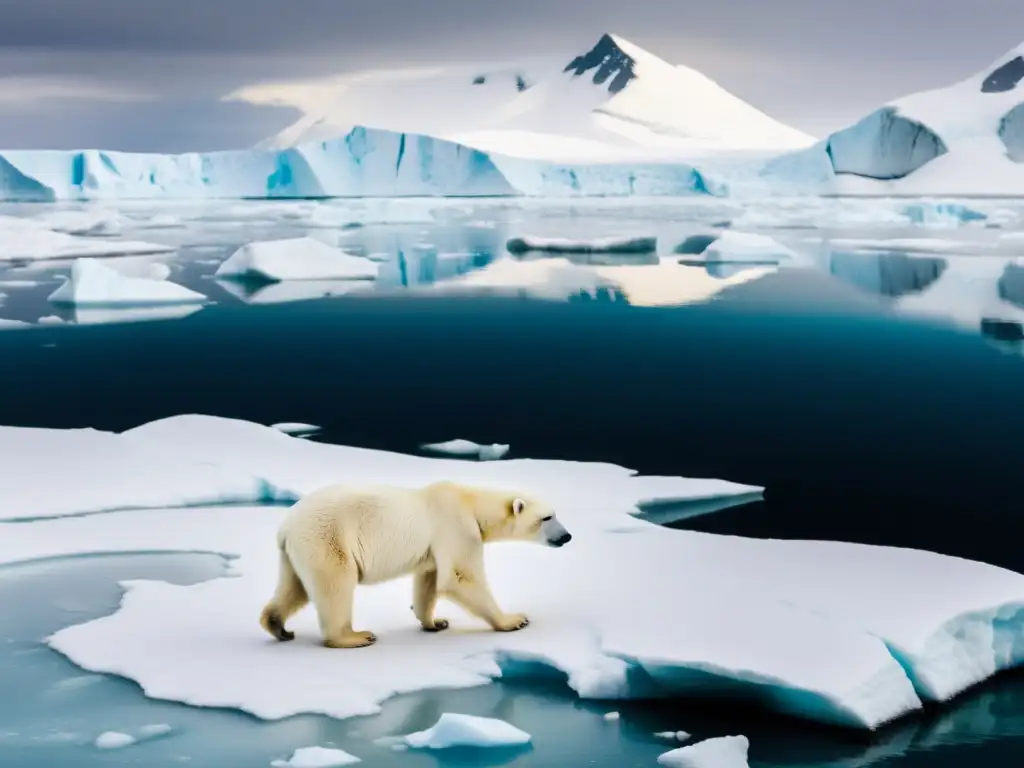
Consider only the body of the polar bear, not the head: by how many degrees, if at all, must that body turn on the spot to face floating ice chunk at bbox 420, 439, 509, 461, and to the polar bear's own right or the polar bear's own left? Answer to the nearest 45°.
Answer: approximately 90° to the polar bear's own left

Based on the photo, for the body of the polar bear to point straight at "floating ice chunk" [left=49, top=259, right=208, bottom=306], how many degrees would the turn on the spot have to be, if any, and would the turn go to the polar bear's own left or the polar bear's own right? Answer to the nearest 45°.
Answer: approximately 90° to the polar bear's own left

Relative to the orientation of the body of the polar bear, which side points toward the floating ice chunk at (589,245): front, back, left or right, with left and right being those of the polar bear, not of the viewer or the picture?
left

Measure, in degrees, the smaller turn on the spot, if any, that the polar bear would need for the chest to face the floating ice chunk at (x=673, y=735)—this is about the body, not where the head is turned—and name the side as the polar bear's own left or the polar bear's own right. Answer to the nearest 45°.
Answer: approximately 45° to the polar bear's own right

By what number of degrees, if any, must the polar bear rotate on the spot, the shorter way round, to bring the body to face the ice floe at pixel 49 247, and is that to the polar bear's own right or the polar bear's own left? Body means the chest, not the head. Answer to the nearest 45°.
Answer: approximately 90° to the polar bear's own left

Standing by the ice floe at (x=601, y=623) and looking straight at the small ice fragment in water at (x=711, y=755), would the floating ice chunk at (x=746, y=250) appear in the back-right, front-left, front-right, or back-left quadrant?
back-left

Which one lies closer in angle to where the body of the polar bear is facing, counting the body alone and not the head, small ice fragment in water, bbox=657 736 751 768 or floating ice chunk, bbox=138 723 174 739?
the small ice fragment in water

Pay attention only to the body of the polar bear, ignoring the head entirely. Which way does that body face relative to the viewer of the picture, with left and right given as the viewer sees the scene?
facing to the right of the viewer

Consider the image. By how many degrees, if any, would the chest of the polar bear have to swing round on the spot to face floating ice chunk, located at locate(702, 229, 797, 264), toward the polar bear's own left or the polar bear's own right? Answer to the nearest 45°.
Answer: approximately 90° to the polar bear's own left

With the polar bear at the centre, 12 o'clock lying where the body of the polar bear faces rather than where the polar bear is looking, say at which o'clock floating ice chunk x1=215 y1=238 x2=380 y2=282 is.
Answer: The floating ice chunk is roughly at 9 o'clock from the polar bear.
